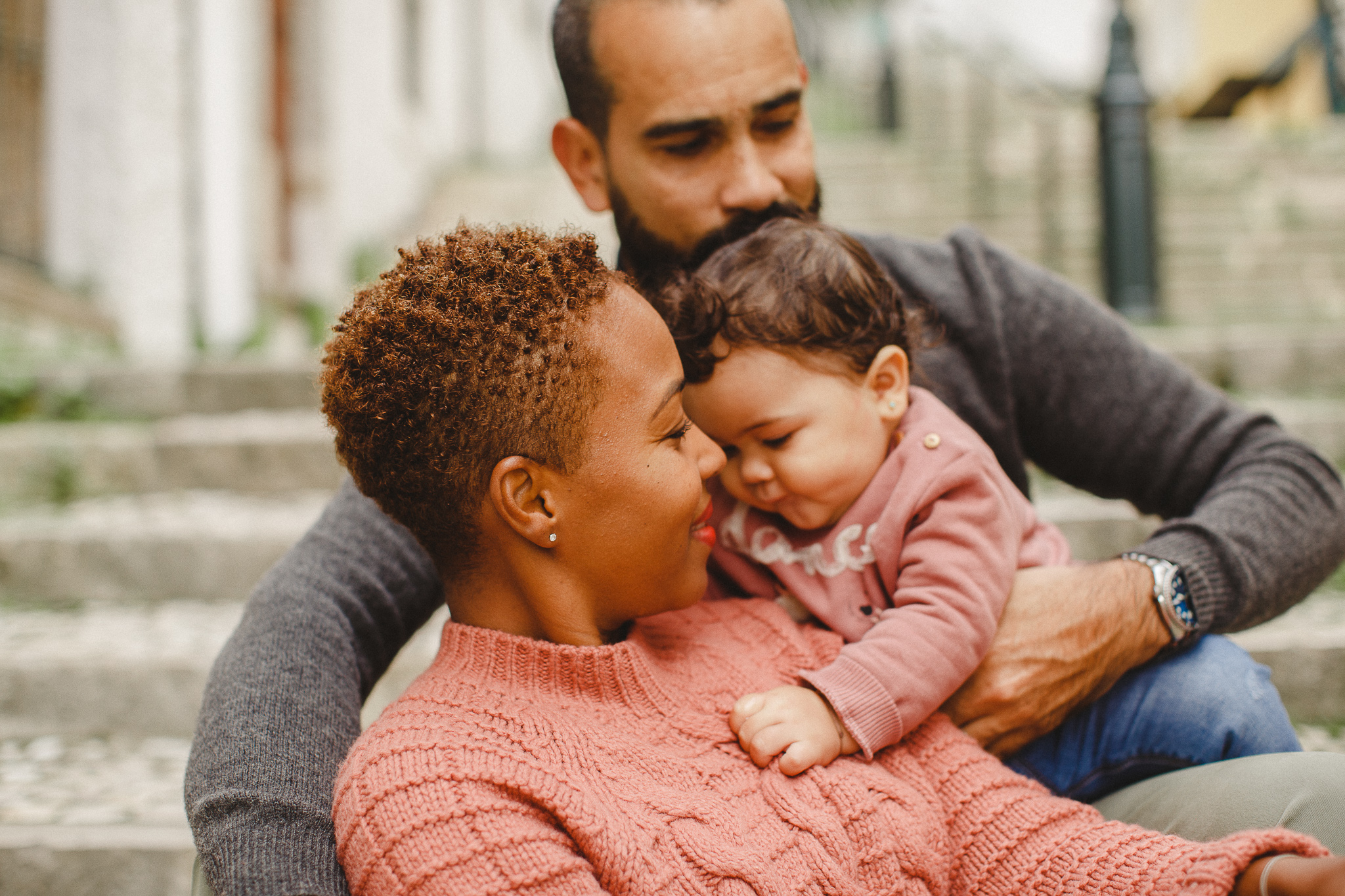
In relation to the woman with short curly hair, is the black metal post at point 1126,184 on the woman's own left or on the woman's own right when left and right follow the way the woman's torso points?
on the woman's own left

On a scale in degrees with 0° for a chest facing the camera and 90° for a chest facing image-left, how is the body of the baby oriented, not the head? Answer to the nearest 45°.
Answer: approximately 45°

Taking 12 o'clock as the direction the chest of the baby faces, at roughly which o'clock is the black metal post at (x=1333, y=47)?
The black metal post is roughly at 5 o'clock from the baby.

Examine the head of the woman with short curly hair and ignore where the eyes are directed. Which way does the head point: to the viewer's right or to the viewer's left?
to the viewer's right

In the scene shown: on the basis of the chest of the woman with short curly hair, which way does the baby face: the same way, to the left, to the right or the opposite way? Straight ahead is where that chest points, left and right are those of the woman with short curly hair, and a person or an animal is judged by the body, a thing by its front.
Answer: to the right
